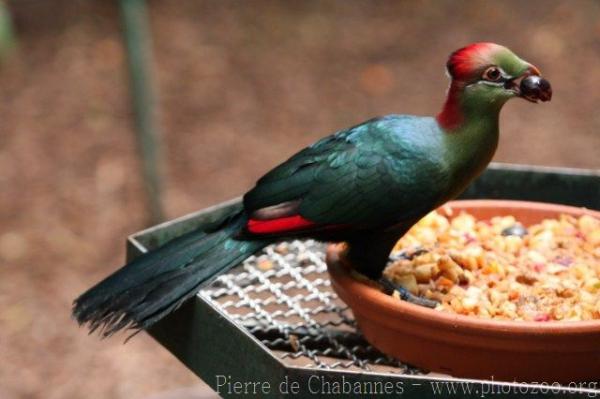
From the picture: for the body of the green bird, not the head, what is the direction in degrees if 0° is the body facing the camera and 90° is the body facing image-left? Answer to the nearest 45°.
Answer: approximately 270°
